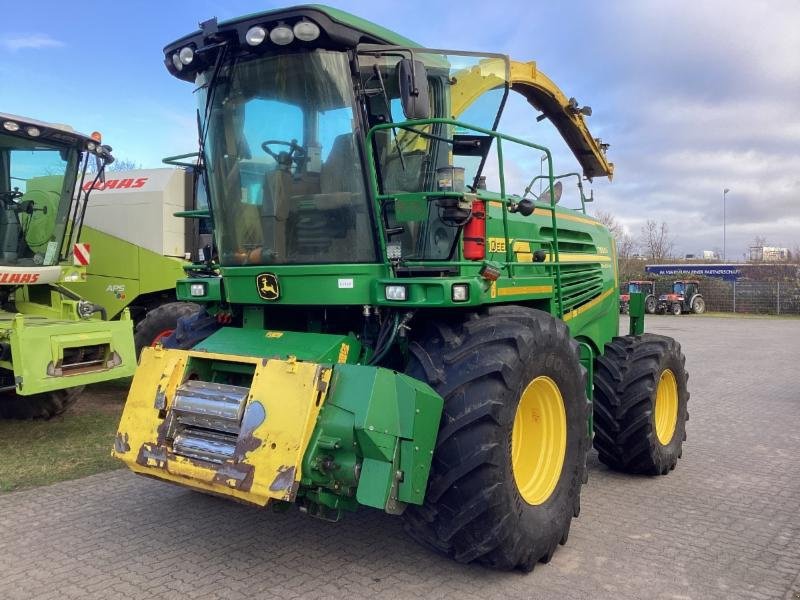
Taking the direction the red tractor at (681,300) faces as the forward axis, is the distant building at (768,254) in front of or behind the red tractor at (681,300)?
behind

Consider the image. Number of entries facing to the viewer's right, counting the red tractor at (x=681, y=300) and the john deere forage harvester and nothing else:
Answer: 0

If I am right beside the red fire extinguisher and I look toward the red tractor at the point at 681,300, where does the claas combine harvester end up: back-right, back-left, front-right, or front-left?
front-left

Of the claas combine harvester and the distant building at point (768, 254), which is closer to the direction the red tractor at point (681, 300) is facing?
the claas combine harvester

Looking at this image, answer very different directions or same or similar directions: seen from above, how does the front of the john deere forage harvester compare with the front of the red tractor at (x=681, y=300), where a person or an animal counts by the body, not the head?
same or similar directions

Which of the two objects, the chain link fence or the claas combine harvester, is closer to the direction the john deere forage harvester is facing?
the claas combine harvester

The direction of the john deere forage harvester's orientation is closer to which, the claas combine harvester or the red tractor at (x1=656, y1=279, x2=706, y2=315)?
the claas combine harvester

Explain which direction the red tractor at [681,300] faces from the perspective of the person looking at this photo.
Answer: facing the viewer and to the left of the viewer

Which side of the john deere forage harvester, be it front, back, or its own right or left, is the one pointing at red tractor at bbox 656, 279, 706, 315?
back

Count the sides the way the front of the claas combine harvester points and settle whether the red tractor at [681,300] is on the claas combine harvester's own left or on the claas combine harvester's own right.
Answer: on the claas combine harvester's own left
